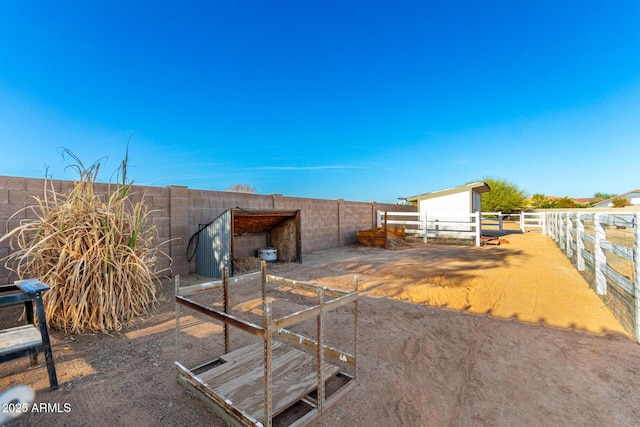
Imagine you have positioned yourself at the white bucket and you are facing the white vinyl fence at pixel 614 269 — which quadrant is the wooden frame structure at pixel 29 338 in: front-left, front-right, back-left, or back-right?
front-right

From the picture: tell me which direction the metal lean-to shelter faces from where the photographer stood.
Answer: facing the viewer and to the right of the viewer

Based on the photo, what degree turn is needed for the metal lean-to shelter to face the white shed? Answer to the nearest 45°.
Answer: approximately 90° to its left

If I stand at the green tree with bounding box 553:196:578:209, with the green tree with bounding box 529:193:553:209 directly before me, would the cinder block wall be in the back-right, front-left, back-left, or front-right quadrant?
front-left

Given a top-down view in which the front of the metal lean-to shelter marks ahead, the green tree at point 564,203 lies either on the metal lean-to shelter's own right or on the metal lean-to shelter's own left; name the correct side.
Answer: on the metal lean-to shelter's own left

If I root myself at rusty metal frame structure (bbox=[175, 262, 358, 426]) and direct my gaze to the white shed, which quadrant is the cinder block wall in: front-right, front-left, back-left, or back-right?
front-left

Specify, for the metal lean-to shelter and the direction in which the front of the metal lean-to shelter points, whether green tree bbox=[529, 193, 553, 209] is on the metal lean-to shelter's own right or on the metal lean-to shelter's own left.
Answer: on the metal lean-to shelter's own left

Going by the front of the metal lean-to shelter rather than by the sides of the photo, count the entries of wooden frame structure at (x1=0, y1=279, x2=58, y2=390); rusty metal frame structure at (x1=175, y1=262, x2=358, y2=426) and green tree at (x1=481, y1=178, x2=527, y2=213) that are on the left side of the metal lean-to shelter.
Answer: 1

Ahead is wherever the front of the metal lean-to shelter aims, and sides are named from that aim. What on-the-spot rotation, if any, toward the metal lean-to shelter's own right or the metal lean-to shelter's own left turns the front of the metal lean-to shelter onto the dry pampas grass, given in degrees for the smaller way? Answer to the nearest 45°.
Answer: approximately 90° to the metal lean-to shelter's own right

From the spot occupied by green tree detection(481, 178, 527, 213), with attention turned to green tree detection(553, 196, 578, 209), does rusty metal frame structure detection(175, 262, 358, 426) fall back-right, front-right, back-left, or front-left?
back-right

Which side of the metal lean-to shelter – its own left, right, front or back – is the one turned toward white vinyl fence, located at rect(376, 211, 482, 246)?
left

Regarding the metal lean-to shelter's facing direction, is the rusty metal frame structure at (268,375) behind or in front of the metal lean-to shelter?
in front

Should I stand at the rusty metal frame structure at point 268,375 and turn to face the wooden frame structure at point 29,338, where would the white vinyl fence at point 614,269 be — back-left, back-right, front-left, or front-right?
back-right

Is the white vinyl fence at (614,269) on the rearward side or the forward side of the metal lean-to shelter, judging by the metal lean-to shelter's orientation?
on the forward side
